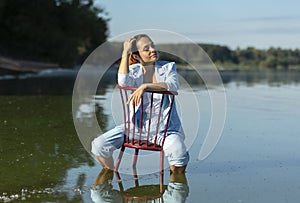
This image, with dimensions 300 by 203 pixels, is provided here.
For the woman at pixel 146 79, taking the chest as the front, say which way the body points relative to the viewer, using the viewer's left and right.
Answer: facing the viewer

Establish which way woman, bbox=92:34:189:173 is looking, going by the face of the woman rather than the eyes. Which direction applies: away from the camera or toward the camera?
toward the camera
